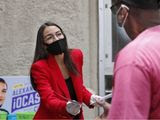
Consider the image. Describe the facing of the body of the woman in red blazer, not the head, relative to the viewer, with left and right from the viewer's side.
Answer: facing the viewer and to the right of the viewer

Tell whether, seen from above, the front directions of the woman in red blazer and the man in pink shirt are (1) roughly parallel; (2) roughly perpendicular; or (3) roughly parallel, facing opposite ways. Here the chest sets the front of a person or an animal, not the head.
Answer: roughly parallel, facing opposite ways

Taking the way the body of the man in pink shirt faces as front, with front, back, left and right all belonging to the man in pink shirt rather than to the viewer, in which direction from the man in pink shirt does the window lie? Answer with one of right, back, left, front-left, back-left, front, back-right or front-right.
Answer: front-right

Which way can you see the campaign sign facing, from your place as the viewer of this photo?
facing the viewer

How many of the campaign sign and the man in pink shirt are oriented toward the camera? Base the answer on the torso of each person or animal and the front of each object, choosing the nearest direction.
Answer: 1

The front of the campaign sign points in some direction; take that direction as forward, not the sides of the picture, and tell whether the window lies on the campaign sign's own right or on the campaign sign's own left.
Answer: on the campaign sign's own left

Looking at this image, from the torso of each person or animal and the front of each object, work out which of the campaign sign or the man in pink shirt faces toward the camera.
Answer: the campaign sign

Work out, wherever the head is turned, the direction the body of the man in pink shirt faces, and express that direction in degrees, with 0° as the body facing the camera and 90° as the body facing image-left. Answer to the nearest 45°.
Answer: approximately 135°

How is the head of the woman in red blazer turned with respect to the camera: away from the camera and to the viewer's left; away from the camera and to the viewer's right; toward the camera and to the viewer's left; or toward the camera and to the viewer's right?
toward the camera and to the viewer's right
